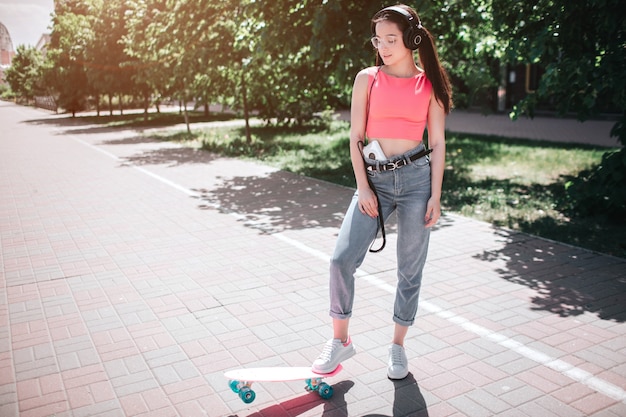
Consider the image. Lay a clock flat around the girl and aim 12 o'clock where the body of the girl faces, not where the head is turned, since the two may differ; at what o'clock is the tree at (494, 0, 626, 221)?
The tree is roughly at 7 o'clock from the girl.

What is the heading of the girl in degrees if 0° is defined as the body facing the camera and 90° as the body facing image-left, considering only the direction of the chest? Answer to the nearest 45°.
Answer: approximately 0°

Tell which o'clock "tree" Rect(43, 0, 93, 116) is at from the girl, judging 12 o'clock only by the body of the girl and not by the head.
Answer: The tree is roughly at 5 o'clock from the girl.

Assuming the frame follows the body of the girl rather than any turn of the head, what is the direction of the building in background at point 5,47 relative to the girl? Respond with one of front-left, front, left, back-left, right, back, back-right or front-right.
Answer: back-right
